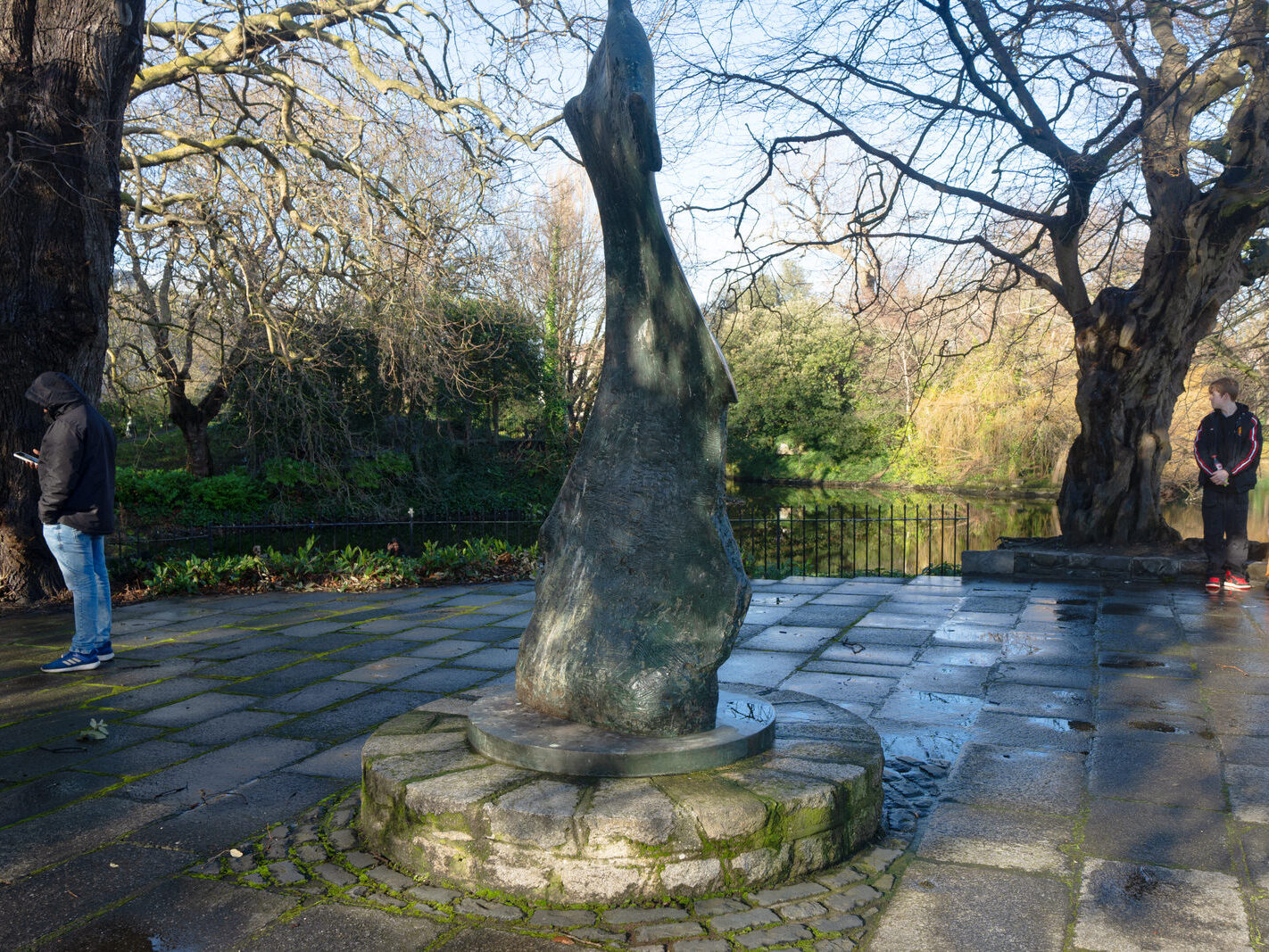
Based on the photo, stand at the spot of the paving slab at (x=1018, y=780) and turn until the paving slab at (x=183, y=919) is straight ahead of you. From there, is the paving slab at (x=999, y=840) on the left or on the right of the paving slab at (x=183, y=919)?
left

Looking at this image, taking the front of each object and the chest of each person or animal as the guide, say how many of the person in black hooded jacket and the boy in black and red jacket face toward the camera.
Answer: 1

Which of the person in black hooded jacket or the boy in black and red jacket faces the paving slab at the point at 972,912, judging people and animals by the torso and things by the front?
the boy in black and red jacket

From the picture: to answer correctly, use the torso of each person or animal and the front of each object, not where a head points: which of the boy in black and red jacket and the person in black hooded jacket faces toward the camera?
the boy in black and red jacket

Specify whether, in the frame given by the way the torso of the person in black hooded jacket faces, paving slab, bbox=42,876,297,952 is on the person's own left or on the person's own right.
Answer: on the person's own left

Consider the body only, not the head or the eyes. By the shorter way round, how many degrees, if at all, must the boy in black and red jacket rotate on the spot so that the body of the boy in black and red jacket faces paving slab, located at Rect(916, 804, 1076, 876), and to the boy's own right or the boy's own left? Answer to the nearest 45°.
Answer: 0° — they already face it

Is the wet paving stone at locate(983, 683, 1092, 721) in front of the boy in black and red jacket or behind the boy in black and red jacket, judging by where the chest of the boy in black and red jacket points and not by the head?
in front

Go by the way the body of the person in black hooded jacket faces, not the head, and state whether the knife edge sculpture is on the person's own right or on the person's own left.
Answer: on the person's own left

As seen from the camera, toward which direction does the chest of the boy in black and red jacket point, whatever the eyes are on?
toward the camera

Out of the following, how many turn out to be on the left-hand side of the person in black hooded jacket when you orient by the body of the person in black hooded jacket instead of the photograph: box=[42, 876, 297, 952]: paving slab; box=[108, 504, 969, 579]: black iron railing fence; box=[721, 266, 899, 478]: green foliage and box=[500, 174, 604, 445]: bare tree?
1

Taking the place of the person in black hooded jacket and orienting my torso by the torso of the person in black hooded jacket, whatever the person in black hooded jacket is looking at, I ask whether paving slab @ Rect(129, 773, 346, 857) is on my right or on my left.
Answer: on my left

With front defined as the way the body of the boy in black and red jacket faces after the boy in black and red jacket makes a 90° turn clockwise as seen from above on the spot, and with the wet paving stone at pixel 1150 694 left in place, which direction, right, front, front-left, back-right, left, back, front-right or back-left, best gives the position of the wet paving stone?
left

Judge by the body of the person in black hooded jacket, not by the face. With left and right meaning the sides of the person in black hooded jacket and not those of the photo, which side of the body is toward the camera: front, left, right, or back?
left

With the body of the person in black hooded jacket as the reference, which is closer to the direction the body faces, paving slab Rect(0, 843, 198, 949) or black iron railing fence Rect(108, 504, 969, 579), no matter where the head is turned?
the paving slab

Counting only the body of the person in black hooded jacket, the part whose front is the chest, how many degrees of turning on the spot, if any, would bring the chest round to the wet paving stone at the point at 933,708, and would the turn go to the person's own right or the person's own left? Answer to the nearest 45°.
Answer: approximately 135° to the person's own left

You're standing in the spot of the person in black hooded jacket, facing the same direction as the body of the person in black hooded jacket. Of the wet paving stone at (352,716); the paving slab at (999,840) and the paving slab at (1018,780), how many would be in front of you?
0

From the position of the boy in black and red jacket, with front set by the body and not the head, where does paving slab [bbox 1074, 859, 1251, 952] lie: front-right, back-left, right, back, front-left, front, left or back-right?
front

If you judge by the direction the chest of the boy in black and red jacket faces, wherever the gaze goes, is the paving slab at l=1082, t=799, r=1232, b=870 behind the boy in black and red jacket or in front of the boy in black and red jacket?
in front

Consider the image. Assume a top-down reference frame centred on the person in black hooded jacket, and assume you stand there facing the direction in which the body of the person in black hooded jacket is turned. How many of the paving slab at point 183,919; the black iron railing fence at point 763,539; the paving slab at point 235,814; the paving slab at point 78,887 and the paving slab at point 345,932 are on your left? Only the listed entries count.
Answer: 4

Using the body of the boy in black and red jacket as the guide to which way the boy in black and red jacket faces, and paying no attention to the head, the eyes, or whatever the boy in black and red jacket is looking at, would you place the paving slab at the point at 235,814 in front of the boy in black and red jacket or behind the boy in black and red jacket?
in front
